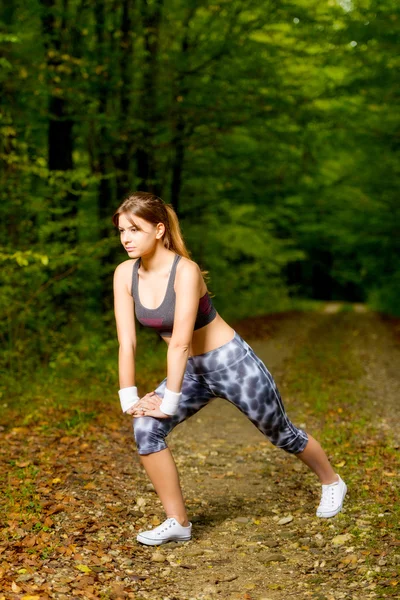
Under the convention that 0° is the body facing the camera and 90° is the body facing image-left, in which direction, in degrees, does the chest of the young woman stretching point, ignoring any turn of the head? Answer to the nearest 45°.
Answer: approximately 45°

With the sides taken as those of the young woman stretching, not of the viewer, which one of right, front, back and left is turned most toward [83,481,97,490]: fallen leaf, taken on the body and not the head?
right

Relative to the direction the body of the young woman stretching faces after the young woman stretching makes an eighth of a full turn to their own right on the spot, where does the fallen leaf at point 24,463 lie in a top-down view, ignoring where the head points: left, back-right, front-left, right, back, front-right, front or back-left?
front-right
